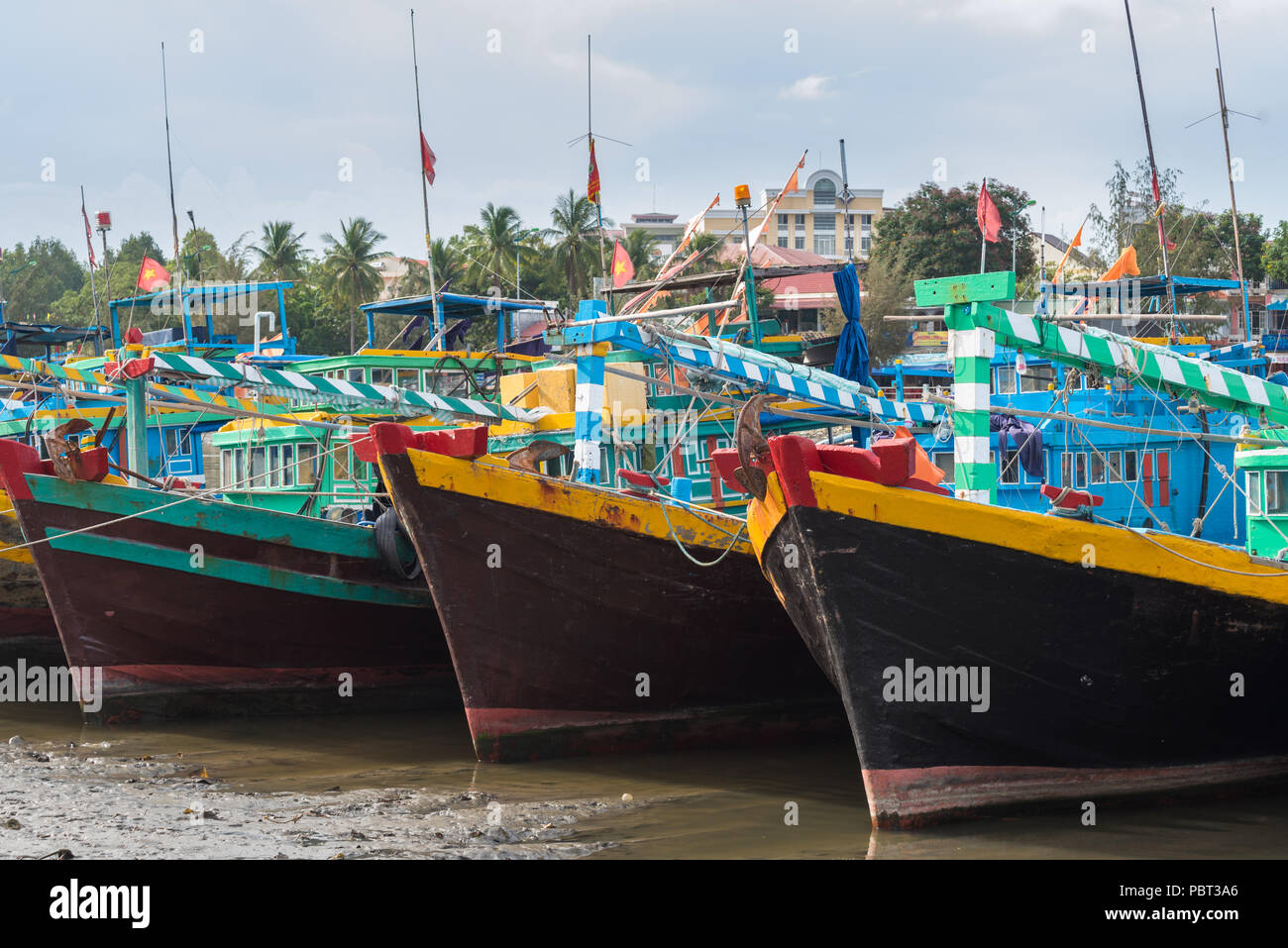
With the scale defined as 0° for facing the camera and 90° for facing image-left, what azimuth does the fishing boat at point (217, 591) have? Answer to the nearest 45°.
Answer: approximately 45°

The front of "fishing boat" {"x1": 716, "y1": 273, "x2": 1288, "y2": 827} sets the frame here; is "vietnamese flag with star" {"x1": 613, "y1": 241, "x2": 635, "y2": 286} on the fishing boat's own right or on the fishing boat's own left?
on the fishing boat's own right

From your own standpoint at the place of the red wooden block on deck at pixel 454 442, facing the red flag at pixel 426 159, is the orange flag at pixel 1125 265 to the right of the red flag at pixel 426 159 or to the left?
right

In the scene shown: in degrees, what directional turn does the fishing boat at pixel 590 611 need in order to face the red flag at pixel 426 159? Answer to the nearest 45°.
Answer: approximately 135° to its right

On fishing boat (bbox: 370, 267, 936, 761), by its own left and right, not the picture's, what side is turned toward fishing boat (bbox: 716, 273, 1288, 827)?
left

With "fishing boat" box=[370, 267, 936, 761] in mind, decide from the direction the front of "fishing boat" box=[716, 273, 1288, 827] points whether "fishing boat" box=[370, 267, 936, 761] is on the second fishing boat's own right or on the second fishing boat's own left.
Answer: on the second fishing boat's own right

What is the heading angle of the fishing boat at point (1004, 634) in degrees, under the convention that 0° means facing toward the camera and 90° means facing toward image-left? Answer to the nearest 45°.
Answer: approximately 45°

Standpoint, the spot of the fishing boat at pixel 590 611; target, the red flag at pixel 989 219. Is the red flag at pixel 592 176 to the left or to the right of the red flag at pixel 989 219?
left

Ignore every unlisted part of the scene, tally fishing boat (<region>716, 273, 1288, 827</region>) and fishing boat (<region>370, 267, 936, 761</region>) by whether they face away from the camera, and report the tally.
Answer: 0

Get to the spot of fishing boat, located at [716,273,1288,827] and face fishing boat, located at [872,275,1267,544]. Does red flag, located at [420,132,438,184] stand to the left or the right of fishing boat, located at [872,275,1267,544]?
left

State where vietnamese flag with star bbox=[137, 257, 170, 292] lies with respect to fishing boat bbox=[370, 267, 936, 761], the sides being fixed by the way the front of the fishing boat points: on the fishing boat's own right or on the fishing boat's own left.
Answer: on the fishing boat's own right

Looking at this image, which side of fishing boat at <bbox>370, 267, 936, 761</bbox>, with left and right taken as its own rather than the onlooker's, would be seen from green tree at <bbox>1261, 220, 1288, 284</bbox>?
back

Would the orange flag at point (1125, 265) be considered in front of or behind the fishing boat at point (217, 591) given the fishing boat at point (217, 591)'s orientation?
behind

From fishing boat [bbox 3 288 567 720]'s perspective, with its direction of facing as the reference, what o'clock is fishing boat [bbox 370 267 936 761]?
fishing boat [bbox 370 267 936 761] is roughly at 9 o'clock from fishing boat [bbox 3 288 567 720].
